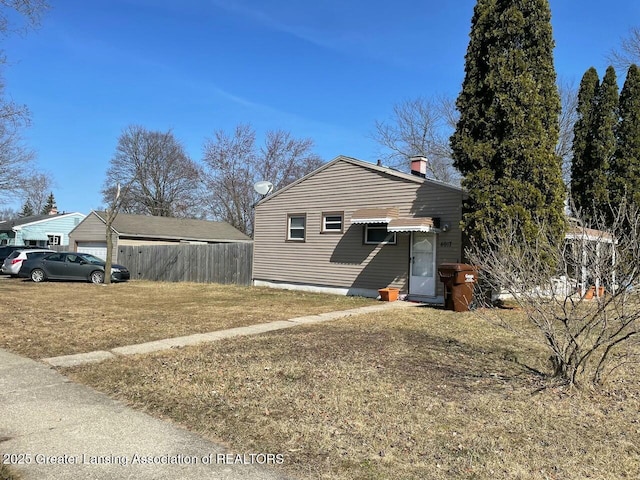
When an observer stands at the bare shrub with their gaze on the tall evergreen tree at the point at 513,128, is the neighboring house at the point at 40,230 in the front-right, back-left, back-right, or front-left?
front-left

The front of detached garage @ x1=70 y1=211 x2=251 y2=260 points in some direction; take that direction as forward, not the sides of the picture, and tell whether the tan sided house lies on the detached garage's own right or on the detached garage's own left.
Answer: on the detached garage's own left

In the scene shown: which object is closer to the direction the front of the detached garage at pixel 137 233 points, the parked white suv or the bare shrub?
the parked white suv

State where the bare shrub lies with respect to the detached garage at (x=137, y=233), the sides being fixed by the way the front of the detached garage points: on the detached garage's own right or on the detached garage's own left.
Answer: on the detached garage's own left

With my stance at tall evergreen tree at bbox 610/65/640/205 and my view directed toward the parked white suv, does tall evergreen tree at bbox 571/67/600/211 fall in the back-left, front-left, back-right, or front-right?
front-right

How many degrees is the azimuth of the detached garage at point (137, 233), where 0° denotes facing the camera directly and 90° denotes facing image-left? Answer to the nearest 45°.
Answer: approximately 45°

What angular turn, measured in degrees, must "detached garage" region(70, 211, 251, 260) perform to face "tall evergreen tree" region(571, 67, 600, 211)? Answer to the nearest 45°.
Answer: approximately 90° to its left

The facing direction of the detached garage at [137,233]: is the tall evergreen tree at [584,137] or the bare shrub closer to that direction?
the bare shrub

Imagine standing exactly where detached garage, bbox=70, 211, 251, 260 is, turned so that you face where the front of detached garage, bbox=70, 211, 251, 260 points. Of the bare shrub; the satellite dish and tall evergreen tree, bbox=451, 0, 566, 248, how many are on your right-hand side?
0

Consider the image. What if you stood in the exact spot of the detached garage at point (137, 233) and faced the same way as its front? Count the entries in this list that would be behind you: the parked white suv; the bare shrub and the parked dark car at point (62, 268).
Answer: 0

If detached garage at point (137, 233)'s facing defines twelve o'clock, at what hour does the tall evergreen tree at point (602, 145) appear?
The tall evergreen tree is roughly at 9 o'clock from the detached garage.
